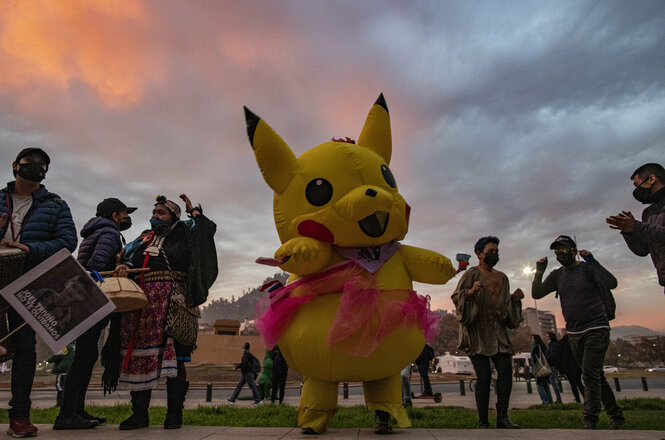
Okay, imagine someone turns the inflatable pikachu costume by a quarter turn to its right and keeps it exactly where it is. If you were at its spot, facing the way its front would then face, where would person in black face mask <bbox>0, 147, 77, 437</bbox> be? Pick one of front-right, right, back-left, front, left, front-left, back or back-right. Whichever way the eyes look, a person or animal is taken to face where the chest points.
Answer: front-right

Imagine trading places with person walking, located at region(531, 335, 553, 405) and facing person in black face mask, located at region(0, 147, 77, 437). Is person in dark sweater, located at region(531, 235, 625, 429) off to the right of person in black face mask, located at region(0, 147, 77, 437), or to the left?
left

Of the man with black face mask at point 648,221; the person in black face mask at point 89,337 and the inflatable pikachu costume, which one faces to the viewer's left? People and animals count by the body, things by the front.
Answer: the man with black face mask

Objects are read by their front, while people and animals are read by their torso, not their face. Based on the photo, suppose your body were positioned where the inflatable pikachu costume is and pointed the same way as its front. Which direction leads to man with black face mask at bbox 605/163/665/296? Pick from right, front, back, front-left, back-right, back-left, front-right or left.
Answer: front-left

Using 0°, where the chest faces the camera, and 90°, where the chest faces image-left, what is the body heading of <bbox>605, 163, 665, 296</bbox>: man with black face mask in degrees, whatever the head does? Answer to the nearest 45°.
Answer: approximately 90°

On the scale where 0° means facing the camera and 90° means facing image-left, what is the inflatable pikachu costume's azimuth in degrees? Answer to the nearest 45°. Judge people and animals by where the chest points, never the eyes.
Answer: approximately 315°

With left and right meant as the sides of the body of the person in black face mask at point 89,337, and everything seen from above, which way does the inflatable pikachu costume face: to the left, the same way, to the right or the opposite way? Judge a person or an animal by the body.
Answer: to the right

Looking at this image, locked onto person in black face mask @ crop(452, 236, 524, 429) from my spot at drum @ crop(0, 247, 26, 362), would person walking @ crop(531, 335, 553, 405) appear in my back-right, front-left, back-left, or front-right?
front-left

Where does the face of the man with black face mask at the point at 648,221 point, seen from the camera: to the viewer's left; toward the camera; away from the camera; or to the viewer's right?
to the viewer's left

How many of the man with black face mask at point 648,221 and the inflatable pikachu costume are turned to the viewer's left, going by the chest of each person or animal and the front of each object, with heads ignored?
1

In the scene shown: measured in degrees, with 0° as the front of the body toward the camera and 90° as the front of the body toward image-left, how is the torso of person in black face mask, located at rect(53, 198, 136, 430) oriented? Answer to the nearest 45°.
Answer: approximately 270°

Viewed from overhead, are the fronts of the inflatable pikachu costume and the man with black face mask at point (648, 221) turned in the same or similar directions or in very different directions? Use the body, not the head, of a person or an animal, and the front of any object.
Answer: very different directions

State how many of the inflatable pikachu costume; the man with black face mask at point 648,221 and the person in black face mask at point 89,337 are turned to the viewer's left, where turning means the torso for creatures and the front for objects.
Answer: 1
